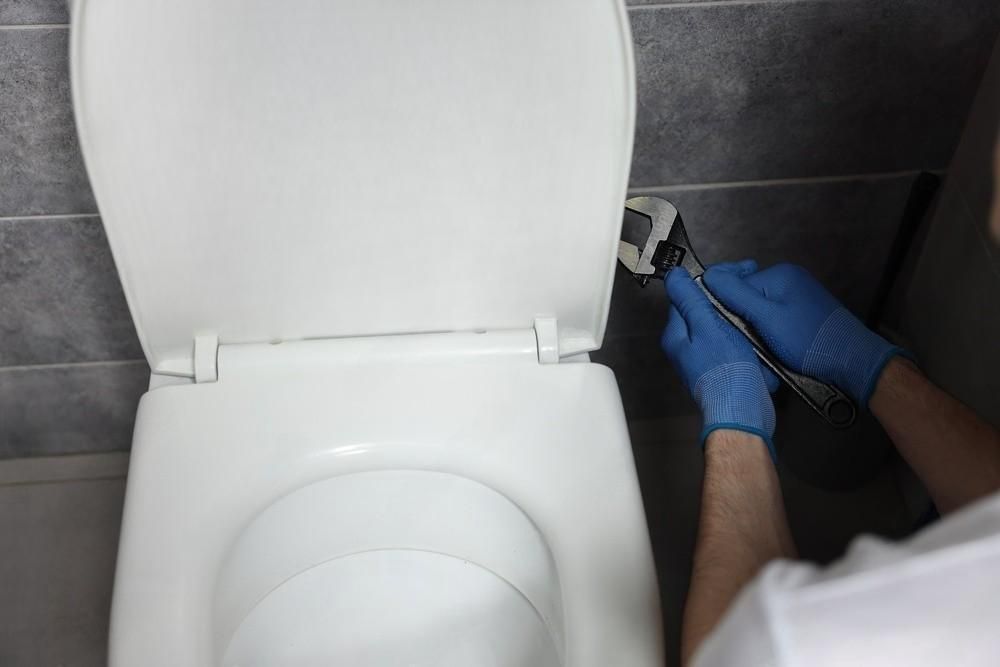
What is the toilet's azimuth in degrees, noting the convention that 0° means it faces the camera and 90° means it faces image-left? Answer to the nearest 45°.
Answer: approximately 0°
